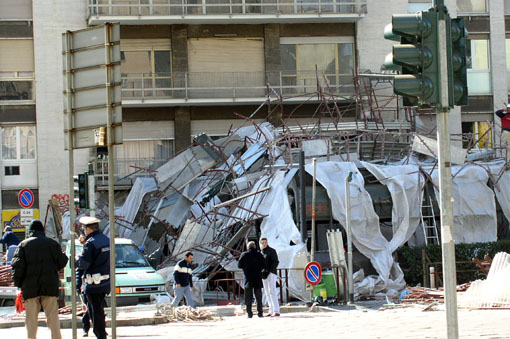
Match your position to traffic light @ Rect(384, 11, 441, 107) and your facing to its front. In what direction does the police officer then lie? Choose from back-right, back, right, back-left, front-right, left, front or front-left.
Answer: front-right

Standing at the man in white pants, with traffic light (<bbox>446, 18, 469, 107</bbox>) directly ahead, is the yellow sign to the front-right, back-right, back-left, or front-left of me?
back-right

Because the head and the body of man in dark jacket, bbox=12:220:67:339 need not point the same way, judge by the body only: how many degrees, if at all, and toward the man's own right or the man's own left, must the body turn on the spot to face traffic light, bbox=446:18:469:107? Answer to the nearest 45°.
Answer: approximately 135° to the man's own right

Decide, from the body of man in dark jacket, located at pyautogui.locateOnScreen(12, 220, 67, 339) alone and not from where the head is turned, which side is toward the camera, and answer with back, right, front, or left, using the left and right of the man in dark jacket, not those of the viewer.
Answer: back

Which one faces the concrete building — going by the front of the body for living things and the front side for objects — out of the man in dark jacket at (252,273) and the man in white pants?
the man in dark jacket

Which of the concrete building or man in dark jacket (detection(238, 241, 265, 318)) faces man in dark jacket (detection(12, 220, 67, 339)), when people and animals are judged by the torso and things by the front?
the concrete building

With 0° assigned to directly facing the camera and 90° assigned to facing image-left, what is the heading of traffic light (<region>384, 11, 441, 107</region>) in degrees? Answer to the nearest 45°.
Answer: approximately 90°

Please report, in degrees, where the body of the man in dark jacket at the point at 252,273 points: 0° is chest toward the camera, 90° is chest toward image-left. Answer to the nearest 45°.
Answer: approximately 180°

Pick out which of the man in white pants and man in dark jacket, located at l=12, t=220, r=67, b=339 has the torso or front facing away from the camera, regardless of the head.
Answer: the man in dark jacket

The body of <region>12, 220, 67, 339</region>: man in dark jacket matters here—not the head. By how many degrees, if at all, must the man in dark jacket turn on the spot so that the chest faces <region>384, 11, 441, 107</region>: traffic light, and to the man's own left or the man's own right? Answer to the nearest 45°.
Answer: approximately 135° to the man's own right

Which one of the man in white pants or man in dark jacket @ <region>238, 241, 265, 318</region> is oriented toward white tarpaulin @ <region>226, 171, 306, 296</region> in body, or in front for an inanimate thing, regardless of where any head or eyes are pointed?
the man in dark jacket

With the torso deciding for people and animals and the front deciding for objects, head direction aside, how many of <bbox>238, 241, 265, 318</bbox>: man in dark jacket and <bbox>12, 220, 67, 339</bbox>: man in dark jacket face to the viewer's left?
0
